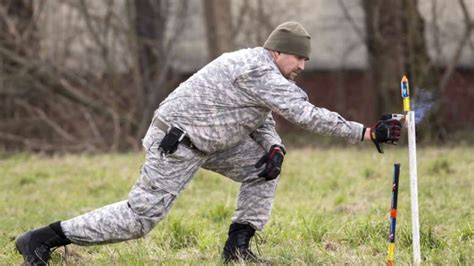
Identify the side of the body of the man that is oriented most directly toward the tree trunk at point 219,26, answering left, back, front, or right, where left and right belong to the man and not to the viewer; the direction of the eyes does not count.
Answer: left

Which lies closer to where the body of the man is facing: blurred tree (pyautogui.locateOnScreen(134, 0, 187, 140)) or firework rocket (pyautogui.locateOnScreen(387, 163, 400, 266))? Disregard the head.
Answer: the firework rocket

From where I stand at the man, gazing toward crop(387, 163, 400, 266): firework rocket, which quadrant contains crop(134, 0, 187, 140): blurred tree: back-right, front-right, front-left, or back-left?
back-left

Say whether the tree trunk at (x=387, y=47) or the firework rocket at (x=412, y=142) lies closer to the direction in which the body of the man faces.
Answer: the firework rocket

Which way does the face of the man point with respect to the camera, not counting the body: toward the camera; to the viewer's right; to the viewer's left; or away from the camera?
to the viewer's right

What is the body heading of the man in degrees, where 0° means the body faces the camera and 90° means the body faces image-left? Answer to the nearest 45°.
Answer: approximately 270°
